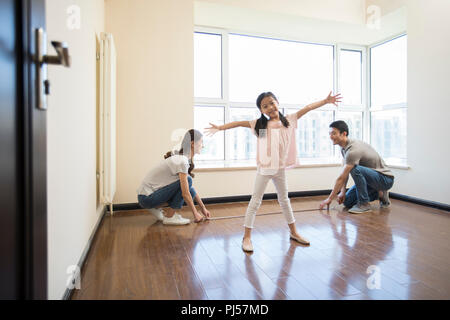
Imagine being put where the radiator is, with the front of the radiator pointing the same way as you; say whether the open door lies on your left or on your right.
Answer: on your right

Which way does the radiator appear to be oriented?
to the viewer's right

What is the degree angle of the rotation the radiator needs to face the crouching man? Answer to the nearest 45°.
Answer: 0° — it already faces them

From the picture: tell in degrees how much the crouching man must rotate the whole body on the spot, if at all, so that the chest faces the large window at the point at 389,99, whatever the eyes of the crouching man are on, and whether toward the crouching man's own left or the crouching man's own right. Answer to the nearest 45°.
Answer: approximately 90° to the crouching man's own right

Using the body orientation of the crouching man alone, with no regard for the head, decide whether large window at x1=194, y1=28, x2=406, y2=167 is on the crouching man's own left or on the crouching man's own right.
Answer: on the crouching man's own right

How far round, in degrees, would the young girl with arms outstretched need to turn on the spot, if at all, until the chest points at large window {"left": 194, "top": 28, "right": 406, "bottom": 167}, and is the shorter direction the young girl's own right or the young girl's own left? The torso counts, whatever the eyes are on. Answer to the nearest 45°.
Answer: approximately 180°

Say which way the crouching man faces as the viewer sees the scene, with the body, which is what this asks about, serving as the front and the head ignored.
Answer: to the viewer's left

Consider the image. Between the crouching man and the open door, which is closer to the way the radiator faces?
the crouching man
